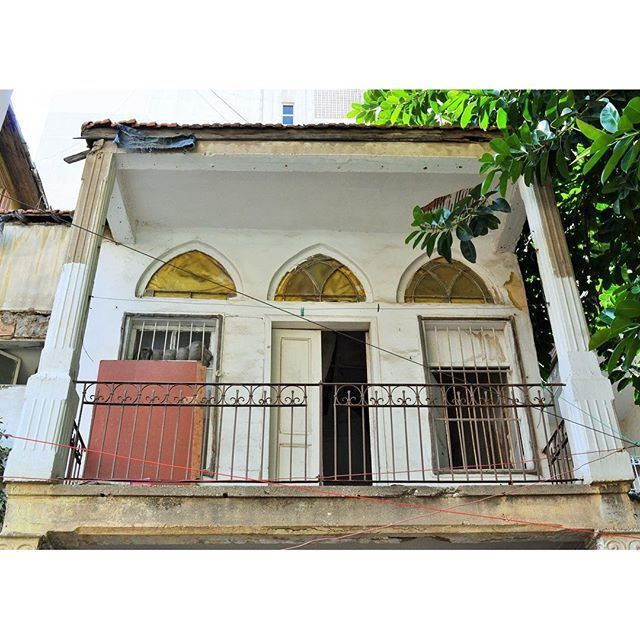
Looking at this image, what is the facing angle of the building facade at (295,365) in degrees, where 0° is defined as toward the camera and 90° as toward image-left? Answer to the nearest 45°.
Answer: approximately 0°

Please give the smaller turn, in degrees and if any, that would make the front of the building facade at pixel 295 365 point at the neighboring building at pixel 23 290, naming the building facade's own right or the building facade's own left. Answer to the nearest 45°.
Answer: approximately 90° to the building facade's own right
